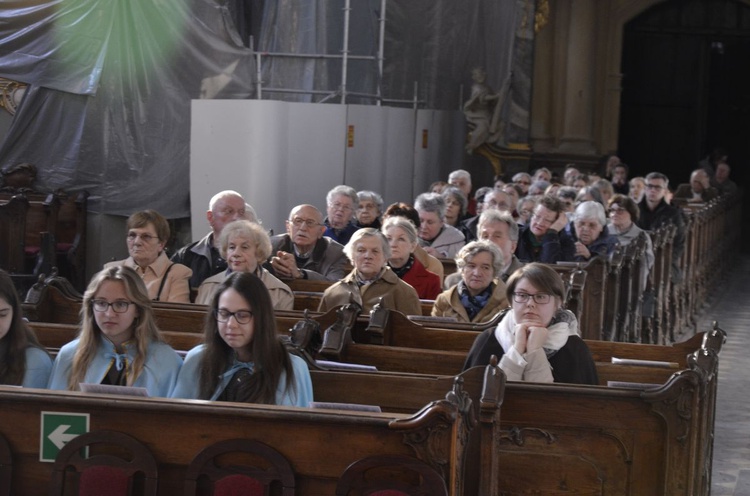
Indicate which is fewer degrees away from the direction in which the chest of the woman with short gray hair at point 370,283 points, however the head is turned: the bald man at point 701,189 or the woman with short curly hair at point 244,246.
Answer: the woman with short curly hair

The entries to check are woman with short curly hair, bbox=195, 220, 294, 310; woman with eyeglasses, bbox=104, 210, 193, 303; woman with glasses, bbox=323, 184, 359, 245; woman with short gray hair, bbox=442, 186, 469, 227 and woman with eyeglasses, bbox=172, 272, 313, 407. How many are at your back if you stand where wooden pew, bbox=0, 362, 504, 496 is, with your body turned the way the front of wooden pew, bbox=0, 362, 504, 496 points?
5

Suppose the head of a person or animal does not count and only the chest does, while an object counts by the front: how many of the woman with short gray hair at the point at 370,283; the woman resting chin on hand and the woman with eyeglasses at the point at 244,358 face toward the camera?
3

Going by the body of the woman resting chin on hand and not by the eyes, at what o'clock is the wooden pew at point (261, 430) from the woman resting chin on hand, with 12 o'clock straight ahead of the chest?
The wooden pew is roughly at 1 o'clock from the woman resting chin on hand.

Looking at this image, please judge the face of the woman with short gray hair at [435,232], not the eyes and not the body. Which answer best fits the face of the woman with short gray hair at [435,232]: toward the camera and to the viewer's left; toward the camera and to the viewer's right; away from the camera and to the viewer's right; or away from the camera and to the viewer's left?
toward the camera and to the viewer's left

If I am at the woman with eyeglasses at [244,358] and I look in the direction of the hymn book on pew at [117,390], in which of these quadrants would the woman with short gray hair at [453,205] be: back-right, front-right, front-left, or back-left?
back-right

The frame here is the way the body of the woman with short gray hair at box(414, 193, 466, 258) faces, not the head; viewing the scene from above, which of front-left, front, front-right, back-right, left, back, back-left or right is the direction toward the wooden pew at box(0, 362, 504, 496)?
front-left

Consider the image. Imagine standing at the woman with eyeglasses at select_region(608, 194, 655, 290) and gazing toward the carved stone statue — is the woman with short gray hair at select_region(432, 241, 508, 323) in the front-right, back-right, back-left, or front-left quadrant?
back-left

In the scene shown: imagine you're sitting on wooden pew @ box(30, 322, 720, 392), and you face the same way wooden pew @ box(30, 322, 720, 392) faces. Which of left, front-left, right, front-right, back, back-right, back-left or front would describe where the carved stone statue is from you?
back

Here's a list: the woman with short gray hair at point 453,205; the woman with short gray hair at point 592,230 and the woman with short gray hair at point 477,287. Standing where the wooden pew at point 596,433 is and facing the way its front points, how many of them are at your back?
3

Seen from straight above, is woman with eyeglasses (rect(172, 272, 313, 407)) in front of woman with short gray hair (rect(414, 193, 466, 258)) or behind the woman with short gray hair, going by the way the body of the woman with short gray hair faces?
in front

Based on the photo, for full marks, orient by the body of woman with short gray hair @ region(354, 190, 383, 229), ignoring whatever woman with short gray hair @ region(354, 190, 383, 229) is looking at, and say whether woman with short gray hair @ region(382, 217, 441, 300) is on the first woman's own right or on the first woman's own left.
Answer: on the first woman's own left

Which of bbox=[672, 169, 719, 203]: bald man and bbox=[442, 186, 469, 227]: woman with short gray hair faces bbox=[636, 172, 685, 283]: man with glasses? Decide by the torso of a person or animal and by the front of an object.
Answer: the bald man

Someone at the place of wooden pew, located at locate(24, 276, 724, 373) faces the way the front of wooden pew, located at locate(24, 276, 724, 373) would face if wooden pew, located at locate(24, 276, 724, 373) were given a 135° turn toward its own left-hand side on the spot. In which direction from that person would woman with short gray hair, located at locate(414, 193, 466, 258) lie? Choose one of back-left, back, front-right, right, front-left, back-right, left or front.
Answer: front-left

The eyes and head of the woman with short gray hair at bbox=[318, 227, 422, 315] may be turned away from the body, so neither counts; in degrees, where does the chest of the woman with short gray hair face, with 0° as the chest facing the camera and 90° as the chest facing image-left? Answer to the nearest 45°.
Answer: approximately 0°
